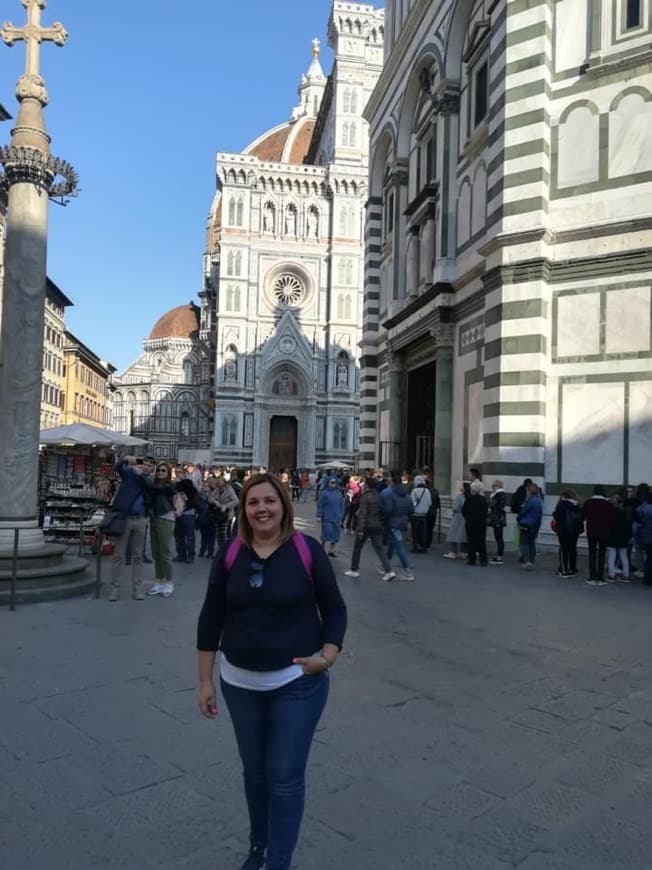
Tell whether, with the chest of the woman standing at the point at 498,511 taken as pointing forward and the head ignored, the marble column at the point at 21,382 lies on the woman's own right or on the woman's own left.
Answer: on the woman's own left

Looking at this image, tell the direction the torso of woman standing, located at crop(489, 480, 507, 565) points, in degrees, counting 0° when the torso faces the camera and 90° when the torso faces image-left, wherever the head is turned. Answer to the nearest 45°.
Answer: approximately 90°

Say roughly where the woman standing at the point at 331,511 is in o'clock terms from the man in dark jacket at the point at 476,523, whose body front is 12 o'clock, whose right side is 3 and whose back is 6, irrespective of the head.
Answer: The woman standing is roughly at 9 o'clock from the man in dark jacket.

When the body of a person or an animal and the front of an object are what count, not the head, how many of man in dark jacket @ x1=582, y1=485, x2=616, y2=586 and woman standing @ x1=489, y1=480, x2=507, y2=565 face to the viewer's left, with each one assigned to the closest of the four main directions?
1

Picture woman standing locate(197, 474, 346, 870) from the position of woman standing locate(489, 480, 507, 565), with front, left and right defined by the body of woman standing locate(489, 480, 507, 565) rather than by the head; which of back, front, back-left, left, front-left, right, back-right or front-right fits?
left

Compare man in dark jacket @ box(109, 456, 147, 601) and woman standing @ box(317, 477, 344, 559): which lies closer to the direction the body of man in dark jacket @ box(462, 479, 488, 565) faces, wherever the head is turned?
the woman standing

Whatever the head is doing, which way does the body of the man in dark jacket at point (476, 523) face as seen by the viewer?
away from the camera

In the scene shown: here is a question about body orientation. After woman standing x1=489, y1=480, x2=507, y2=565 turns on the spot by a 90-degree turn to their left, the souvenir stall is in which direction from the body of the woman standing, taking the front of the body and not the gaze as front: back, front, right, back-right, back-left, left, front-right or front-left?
right
